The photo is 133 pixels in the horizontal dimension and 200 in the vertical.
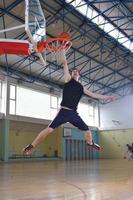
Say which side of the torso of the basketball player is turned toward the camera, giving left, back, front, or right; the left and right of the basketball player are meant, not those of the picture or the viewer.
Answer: front

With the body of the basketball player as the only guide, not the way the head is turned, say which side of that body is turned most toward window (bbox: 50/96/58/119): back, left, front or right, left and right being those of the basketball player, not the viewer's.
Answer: back

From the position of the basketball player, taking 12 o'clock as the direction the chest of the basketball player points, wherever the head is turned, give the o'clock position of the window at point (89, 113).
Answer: The window is roughly at 6 o'clock from the basketball player.

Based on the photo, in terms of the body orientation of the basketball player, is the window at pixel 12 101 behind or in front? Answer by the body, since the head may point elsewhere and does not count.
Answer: behind

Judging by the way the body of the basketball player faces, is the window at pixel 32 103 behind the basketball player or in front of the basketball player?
behind

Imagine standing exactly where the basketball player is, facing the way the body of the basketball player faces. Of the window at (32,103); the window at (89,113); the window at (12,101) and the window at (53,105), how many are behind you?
4
